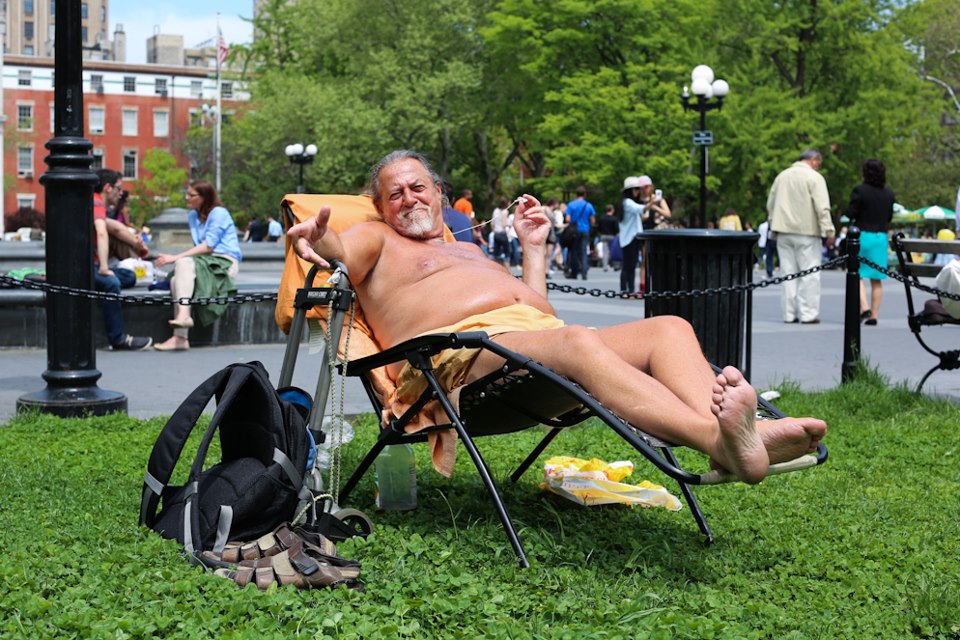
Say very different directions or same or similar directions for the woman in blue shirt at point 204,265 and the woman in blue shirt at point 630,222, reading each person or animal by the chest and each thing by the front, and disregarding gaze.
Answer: very different directions

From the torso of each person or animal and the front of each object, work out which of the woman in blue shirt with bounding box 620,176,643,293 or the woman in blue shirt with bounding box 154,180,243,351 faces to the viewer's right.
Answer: the woman in blue shirt with bounding box 620,176,643,293

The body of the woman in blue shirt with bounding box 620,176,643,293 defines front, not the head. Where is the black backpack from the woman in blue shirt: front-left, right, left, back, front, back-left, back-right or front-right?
right

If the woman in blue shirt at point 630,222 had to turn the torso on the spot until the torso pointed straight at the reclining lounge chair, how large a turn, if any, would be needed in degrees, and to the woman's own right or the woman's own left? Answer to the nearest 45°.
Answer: approximately 90° to the woman's own right

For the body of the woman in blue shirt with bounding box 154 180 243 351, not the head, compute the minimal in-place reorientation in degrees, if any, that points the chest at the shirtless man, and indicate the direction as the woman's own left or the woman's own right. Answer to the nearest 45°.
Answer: approximately 90° to the woman's own left

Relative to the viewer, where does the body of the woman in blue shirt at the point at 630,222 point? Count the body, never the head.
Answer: to the viewer's right

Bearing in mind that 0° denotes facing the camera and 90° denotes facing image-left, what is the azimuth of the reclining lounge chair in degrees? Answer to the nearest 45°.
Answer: approximately 315°

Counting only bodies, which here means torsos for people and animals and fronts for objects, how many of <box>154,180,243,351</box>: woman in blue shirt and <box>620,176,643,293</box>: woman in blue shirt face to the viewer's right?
1

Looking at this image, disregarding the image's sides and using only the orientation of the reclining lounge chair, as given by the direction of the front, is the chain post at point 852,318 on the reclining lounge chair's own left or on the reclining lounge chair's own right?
on the reclining lounge chair's own left

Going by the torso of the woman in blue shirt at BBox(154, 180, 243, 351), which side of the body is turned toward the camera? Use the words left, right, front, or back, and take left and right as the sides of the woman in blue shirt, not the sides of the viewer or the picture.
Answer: left

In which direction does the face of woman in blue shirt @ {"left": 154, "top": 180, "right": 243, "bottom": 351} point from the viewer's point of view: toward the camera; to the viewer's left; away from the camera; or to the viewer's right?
to the viewer's left
